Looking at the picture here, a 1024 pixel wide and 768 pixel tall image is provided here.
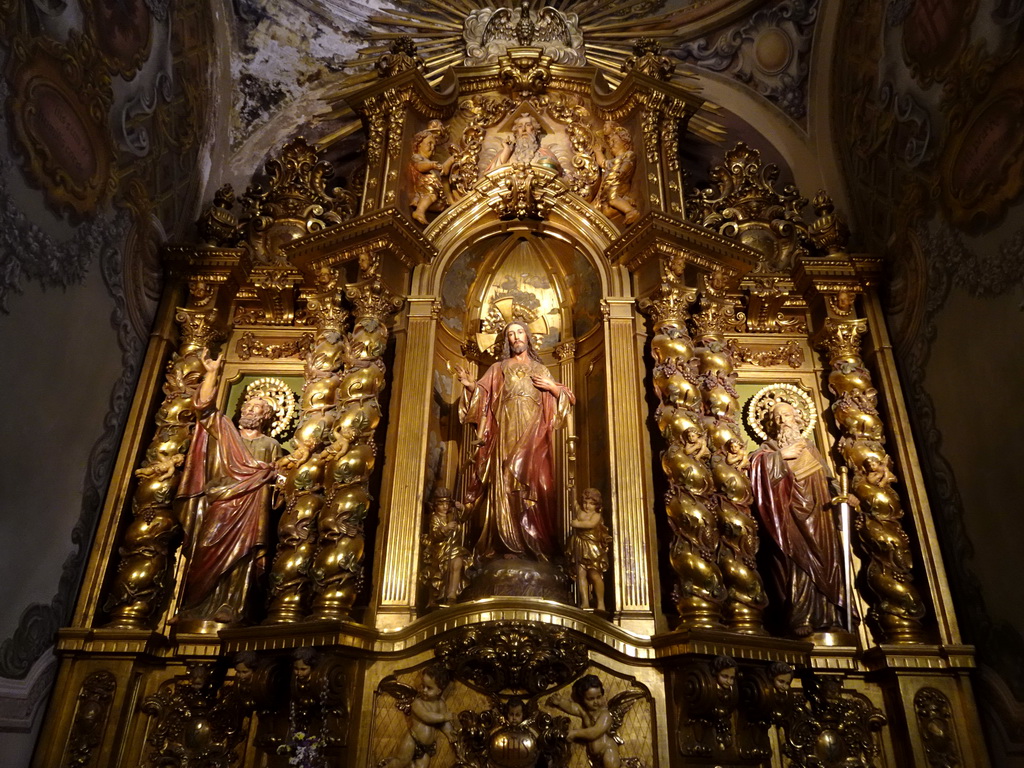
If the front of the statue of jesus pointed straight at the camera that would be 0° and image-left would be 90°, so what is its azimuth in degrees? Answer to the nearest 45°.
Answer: approximately 0°

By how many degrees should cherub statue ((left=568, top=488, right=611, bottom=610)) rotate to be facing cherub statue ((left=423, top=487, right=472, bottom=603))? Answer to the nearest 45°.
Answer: approximately 45° to its right

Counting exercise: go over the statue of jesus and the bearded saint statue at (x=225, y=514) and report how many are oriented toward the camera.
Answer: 2

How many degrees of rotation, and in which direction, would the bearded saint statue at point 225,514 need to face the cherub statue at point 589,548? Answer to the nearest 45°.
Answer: approximately 45° to its left

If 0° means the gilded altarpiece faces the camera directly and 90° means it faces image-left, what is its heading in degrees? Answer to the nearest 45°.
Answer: approximately 0°
